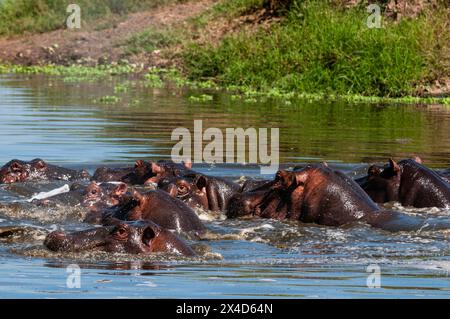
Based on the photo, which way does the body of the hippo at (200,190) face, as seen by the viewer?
to the viewer's left

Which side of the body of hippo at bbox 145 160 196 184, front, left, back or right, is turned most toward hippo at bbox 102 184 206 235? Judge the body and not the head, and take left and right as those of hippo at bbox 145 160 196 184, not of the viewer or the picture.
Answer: left

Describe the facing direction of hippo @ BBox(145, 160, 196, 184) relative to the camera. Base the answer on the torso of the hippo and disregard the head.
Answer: to the viewer's left

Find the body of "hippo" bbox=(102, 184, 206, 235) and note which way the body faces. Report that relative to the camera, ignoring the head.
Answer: to the viewer's left

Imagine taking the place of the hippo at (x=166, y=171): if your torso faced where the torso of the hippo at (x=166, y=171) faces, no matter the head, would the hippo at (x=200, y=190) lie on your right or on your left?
on your left

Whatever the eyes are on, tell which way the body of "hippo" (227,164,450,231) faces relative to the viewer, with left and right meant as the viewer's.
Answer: facing to the left of the viewer

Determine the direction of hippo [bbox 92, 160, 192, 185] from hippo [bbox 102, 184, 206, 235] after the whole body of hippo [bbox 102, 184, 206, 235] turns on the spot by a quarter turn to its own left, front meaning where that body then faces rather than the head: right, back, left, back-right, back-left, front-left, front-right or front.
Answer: back

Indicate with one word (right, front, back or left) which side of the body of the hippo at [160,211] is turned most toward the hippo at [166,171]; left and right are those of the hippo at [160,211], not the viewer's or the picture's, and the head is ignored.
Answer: right

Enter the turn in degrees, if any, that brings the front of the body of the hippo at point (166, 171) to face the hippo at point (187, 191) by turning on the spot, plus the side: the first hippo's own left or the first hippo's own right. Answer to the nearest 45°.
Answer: approximately 90° to the first hippo's own left
